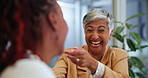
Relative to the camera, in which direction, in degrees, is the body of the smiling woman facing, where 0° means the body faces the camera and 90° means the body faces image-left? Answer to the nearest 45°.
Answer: approximately 0°
